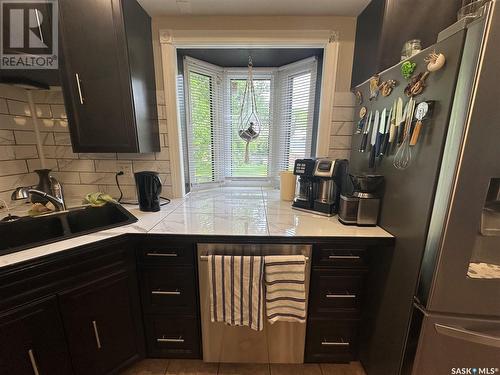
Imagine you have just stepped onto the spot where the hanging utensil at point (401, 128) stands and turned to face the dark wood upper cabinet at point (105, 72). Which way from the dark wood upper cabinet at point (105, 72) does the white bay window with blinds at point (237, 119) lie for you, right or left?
right

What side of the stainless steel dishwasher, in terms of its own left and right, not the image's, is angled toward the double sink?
right

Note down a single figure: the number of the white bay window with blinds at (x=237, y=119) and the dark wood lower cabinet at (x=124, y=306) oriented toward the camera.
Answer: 2

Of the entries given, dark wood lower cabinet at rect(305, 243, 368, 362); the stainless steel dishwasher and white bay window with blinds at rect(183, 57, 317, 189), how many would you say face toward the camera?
3

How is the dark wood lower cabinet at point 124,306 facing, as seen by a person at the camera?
facing the viewer

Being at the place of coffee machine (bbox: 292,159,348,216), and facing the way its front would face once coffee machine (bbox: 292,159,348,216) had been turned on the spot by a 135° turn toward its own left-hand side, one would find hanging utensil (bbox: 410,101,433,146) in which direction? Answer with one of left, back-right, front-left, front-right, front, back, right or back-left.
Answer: front-right

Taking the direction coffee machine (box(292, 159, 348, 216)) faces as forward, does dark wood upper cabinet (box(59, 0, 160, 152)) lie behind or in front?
in front

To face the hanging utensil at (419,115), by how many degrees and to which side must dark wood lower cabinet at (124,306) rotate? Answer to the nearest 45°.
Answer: approximately 45° to its left

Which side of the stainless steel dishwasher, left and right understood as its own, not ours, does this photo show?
front
